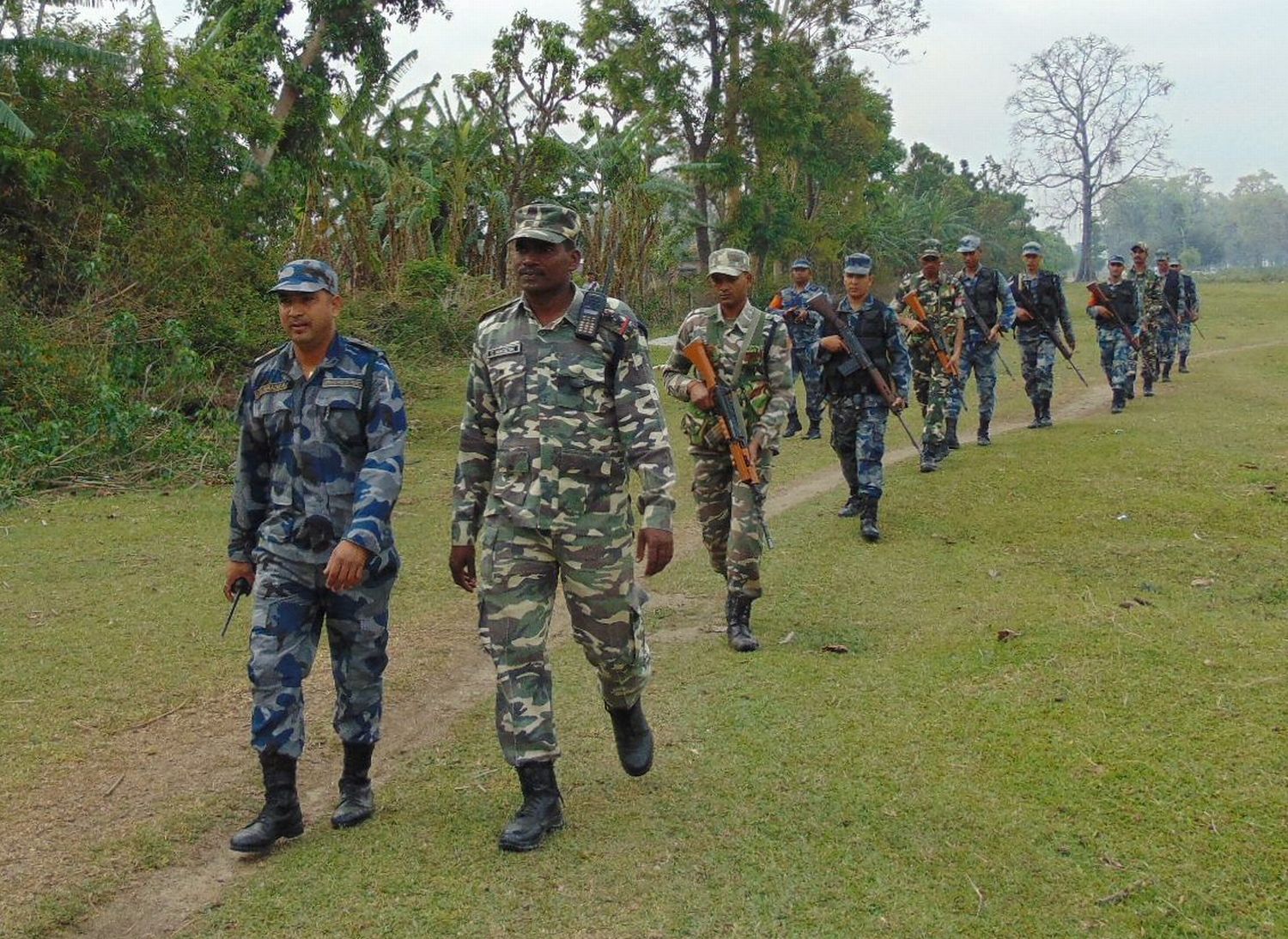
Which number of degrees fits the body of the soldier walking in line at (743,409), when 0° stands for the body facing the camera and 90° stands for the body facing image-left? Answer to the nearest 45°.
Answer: approximately 0°

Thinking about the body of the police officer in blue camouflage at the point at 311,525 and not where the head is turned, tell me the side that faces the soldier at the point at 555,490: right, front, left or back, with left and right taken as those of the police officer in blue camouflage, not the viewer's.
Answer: left

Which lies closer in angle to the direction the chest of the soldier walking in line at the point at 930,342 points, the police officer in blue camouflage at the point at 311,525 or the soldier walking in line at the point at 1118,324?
the police officer in blue camouflage

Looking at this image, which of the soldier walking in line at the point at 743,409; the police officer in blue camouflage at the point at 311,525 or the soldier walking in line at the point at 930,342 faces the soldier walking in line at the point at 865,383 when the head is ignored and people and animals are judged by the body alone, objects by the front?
the soldier walking in line at the point at 930,342

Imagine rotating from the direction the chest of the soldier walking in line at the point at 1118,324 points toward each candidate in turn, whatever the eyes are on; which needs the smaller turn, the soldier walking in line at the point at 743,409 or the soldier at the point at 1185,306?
the soldier walking in line

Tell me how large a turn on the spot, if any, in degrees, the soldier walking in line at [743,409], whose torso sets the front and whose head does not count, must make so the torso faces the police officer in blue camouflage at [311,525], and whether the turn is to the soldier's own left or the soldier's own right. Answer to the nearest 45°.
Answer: approximately 45° to the soldier's own right

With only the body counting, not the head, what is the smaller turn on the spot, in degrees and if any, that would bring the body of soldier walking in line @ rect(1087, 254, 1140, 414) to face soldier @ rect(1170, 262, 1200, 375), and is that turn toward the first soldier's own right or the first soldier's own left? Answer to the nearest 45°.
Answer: approximately 180°

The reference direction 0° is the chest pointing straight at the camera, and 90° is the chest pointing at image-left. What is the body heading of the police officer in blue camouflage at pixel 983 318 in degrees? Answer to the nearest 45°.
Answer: approximately 45°

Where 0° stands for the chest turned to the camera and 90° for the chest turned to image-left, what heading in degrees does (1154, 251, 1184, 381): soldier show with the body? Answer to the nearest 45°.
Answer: approximately 45°

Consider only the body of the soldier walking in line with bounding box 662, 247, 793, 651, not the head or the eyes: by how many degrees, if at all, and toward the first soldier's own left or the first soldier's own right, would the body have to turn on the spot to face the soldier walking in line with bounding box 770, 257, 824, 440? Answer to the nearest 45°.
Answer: approximately 180°

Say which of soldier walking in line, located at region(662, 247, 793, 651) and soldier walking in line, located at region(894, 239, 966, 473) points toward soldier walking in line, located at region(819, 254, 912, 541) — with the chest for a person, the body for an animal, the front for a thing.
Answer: soldier walking in line, located at region(894, 239, 966, 473)

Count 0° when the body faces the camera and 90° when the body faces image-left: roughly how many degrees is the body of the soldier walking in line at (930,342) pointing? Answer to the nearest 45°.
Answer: approximately 0°

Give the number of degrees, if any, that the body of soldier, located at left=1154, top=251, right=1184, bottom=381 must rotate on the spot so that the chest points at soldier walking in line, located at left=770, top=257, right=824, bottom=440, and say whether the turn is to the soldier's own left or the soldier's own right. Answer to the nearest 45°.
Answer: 0° — they already face them
